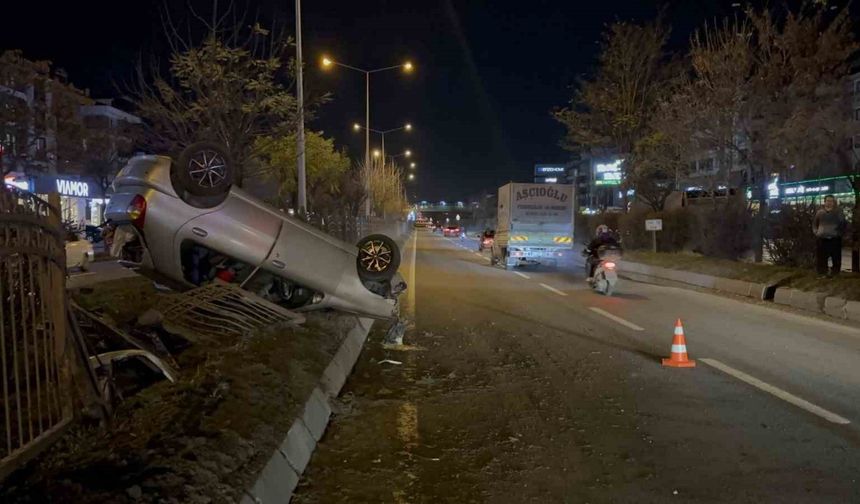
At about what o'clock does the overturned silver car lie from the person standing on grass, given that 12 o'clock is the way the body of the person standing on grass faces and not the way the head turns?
The overturned silver car is roughly at 1 o'clock from the person standing on grass.

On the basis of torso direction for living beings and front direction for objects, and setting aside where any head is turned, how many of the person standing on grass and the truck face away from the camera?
1

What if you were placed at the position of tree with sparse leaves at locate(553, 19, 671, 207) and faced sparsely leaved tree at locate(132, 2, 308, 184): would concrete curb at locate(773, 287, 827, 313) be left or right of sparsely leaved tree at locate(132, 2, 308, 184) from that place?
left

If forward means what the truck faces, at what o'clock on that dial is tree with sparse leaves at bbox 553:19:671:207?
The tree with sparse leaves is roughly at 1 o'clock from the truck.

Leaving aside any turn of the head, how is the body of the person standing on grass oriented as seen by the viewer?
toward the camera

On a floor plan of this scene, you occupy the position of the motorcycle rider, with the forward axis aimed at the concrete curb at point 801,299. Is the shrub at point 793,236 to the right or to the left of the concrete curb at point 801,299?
left

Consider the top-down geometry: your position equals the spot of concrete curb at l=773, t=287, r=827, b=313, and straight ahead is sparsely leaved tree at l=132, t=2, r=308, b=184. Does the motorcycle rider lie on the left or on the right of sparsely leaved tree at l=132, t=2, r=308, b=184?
right

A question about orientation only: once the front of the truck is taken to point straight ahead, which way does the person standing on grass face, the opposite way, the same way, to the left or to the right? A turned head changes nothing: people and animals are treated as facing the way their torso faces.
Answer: the opposite way

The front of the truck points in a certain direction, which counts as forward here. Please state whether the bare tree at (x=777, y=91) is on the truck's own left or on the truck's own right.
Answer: on the truck's own right

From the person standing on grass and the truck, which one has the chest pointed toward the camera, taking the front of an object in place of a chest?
the person standing on grass

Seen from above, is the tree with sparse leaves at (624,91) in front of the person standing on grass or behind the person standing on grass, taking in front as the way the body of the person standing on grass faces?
behind

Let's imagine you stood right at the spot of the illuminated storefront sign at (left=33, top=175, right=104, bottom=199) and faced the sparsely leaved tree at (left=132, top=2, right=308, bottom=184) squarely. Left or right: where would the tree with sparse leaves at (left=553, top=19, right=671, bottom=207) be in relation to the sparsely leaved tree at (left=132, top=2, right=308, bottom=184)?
left

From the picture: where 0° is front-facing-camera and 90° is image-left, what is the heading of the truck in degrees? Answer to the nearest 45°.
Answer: approximately 180°

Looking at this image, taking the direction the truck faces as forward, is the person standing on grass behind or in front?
behind
